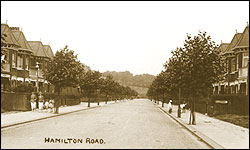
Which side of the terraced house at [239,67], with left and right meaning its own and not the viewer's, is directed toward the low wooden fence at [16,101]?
front

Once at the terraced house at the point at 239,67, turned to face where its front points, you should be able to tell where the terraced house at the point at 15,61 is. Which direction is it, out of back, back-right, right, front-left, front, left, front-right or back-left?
front-right

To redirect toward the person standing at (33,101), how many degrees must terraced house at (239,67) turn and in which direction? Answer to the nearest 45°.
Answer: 0° — it already faces them

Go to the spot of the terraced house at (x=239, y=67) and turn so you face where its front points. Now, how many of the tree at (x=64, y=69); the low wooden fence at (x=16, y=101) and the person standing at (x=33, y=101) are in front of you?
3

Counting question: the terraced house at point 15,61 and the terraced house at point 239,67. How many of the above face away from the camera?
0

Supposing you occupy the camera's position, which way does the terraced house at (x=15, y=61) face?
facing the viewer and to the right of the viewer

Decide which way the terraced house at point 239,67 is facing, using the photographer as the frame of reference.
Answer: facing the viewer and to the left of the viewer

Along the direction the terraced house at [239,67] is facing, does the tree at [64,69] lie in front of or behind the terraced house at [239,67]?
in front

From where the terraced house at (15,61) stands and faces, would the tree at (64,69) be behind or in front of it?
in front
